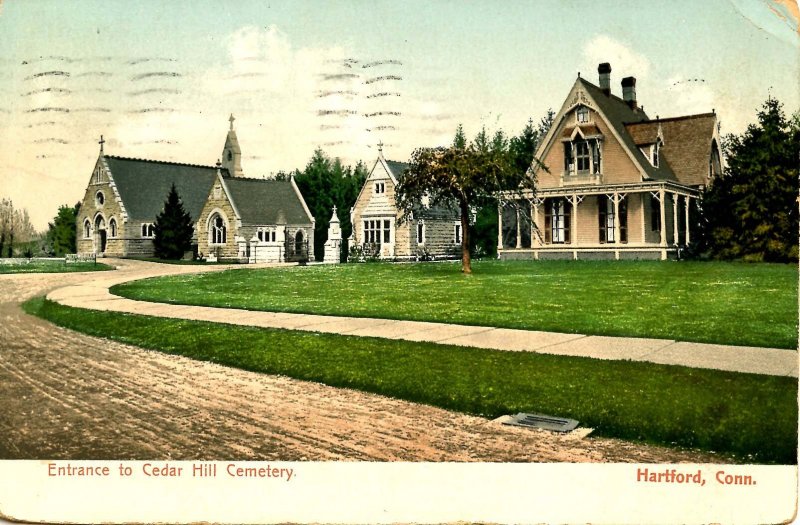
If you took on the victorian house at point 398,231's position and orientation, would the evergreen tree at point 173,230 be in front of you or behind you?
in front

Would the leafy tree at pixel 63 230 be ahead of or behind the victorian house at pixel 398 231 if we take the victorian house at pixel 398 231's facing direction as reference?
ahead

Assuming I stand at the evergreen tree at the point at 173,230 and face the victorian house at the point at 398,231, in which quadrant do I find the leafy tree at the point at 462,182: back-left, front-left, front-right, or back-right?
front-right

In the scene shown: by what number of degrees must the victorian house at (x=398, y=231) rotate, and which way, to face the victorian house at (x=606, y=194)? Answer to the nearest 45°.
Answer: approximately 135° to its left

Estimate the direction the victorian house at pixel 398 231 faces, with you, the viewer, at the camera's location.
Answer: facing the viewer and to the left of the viewer

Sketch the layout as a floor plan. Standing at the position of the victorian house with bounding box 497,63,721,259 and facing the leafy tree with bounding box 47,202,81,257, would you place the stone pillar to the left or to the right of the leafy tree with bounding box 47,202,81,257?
left
